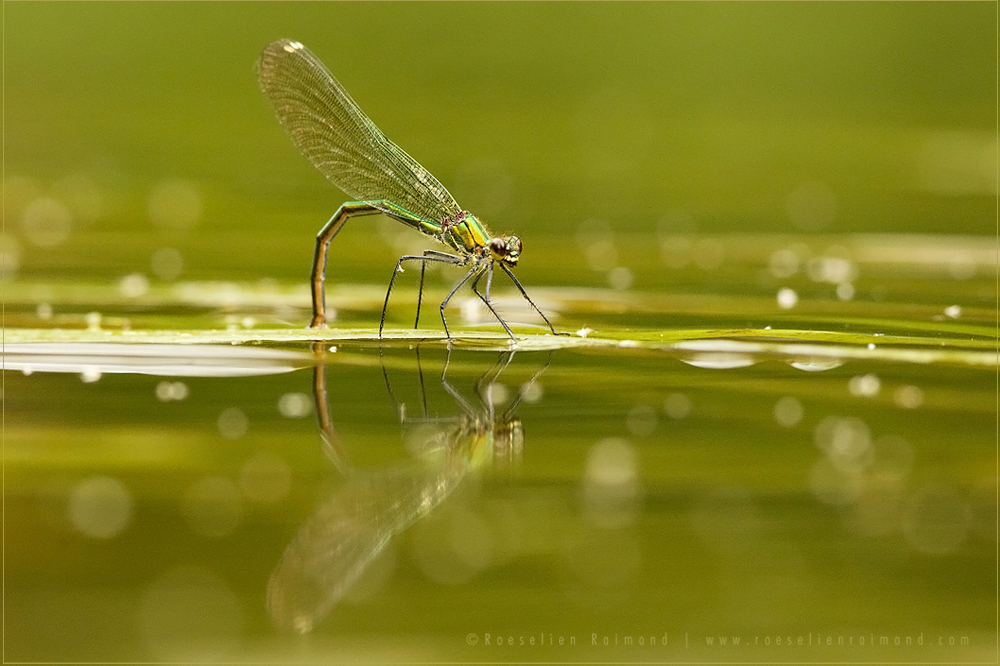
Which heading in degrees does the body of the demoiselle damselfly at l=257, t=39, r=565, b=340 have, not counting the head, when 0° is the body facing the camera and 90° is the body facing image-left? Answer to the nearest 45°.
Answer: approximately 270°
